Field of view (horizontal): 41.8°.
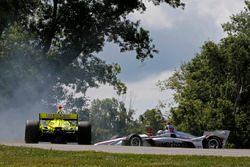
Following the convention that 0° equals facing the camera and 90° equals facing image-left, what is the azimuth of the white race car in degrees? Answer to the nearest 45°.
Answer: approximately 90°

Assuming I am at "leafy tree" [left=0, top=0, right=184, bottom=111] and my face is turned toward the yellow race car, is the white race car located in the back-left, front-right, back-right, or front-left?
front-left

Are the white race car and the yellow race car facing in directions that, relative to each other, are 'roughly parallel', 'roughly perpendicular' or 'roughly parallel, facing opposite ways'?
roughly perpendicular

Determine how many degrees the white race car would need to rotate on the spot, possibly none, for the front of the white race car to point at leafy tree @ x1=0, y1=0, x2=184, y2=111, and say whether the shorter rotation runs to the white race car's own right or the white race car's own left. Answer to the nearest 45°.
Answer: approximately 45° to the white race car's own right

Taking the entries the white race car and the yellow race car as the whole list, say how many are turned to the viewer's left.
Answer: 1

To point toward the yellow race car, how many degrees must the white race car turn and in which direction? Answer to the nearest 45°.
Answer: approximately 45° to its left
